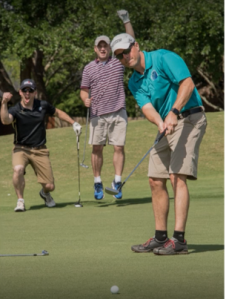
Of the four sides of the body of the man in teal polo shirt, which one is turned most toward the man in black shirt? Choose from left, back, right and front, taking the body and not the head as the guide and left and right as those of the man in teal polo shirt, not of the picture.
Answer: right

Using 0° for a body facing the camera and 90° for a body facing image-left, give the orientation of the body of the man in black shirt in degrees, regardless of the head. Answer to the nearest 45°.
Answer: approximately 0°

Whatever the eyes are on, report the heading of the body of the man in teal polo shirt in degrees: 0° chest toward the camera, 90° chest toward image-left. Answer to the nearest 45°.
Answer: approximately 45°

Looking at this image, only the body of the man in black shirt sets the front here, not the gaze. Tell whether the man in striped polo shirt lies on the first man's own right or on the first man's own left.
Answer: on the first man's own left

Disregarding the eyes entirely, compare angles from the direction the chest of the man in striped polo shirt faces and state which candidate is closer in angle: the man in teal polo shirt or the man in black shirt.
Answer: the man in teal polo shirt

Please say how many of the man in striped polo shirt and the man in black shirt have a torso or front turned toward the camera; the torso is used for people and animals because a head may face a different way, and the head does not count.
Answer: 2

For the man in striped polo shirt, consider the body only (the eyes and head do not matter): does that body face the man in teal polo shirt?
yes

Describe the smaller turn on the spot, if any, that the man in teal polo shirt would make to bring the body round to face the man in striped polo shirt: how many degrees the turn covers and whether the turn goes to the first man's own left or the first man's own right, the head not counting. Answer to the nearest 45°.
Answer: approximately 135° to the first man's own right
